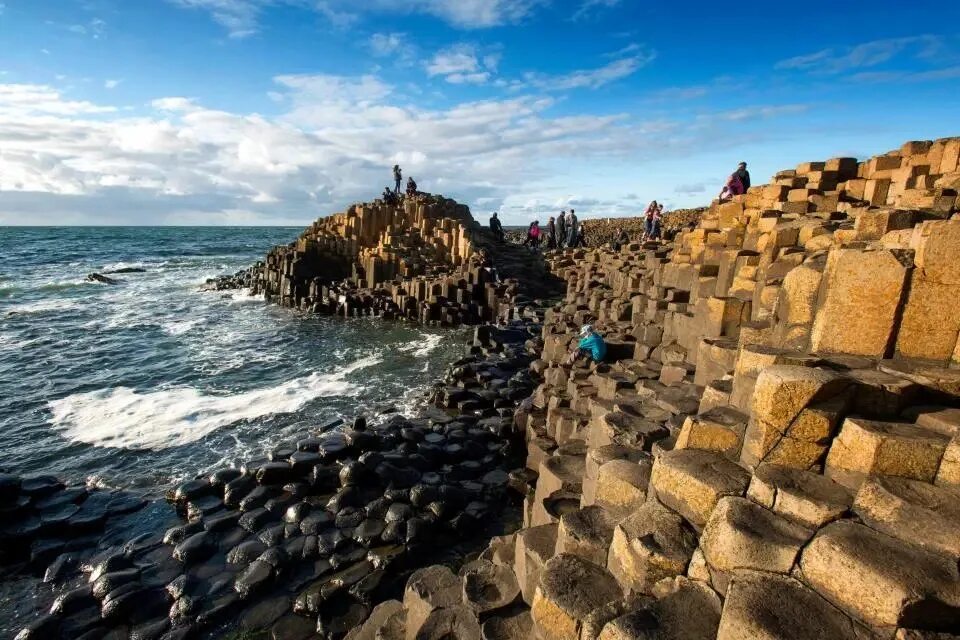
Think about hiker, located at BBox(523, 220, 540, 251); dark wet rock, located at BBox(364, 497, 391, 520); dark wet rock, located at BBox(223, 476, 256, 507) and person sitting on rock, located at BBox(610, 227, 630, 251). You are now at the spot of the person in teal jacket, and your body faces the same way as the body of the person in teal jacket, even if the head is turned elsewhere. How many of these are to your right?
2

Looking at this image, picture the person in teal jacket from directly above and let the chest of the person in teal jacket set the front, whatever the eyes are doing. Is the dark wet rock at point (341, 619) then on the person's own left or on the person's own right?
on the person's own left

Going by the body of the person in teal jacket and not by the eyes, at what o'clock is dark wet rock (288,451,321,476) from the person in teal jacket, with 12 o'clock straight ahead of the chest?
The dark wet rock is roughly at 11 o'clock from the person in teal jacket.

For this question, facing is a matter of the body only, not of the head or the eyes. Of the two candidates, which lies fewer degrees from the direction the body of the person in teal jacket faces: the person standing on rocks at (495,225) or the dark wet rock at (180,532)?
the dark wet rock

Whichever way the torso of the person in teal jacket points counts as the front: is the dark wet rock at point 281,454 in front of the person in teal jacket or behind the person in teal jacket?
in front

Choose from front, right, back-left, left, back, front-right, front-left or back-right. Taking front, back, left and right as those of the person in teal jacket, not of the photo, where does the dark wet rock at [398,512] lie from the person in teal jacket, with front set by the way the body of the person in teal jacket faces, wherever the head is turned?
front-left

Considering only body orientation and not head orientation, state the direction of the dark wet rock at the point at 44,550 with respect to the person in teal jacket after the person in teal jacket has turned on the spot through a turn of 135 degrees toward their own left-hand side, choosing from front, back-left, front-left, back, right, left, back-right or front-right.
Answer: right

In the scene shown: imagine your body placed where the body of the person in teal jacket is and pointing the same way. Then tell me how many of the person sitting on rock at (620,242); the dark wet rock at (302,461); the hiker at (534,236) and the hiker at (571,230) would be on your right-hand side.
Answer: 3

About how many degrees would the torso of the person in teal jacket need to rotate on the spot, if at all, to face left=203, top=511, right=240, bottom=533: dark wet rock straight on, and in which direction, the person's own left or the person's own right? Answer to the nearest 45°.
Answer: approximately 45° to the person's own left

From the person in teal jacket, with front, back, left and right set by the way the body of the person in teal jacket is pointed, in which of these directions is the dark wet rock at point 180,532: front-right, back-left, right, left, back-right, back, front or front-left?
front-left

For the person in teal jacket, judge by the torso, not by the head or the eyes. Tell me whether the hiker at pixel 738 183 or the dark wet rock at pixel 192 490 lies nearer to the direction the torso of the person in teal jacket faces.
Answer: the dark wet rock

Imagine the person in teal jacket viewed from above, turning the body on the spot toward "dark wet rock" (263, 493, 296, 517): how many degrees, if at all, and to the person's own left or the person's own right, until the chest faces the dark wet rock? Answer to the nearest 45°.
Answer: approximately 45° to the person's own left

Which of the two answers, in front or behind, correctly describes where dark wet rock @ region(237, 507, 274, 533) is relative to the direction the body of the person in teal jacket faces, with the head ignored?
in front

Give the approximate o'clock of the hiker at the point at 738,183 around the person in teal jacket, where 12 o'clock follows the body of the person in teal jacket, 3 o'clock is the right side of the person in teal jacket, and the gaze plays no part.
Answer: The hiker is roughly at 4 o'clock from the person in teal jacket.

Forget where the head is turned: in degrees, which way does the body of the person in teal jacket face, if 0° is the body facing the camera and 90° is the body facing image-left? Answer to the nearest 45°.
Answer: approximately 90°

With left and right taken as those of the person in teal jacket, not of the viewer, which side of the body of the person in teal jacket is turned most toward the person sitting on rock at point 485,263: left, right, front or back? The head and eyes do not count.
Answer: right

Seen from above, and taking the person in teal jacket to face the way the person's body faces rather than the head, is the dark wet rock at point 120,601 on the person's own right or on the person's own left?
on the person's own left

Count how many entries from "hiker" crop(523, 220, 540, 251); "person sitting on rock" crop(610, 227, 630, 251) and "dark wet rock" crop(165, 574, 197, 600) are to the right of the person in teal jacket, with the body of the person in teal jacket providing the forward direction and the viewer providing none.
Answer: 2

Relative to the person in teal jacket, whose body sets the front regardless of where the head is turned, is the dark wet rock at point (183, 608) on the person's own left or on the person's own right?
on the person's own left
